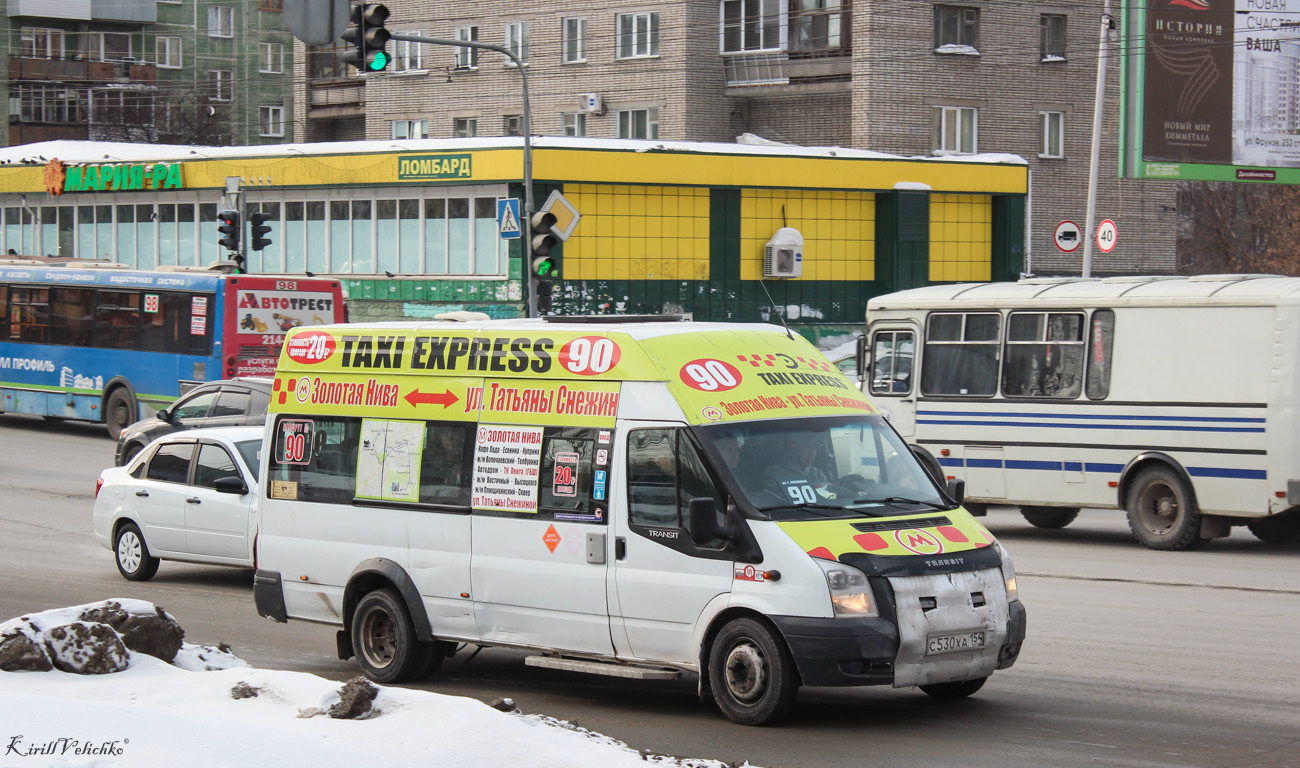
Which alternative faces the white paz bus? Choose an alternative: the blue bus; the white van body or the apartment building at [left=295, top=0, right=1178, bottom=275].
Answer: the apartment building

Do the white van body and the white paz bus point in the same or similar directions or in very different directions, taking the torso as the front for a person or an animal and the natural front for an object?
very different directions

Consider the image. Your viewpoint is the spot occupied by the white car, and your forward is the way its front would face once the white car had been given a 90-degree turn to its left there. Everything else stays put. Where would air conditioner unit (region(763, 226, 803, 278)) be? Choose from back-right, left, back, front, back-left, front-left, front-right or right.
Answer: front

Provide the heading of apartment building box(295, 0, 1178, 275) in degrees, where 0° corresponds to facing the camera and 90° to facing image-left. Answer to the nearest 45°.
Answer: approximately 0°

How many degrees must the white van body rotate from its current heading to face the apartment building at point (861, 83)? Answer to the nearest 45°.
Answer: approximately 135° to its left

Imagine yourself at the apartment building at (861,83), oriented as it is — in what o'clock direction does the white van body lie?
The white van body is roughly at 12 o'clock from the apartment building.

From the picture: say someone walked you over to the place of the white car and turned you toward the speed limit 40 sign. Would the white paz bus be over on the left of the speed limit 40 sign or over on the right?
right

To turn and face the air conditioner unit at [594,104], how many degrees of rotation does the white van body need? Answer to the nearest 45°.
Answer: approximately 135° to its left

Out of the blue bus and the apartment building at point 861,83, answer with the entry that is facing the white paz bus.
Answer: the apartment building

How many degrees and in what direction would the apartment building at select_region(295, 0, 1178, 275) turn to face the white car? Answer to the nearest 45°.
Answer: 0° — it already faces it

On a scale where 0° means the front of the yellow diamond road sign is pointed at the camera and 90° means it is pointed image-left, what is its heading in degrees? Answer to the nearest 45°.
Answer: approximately 0°

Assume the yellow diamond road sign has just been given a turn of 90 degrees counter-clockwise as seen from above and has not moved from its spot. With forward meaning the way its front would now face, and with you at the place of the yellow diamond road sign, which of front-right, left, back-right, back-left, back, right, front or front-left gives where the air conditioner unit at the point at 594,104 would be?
left
